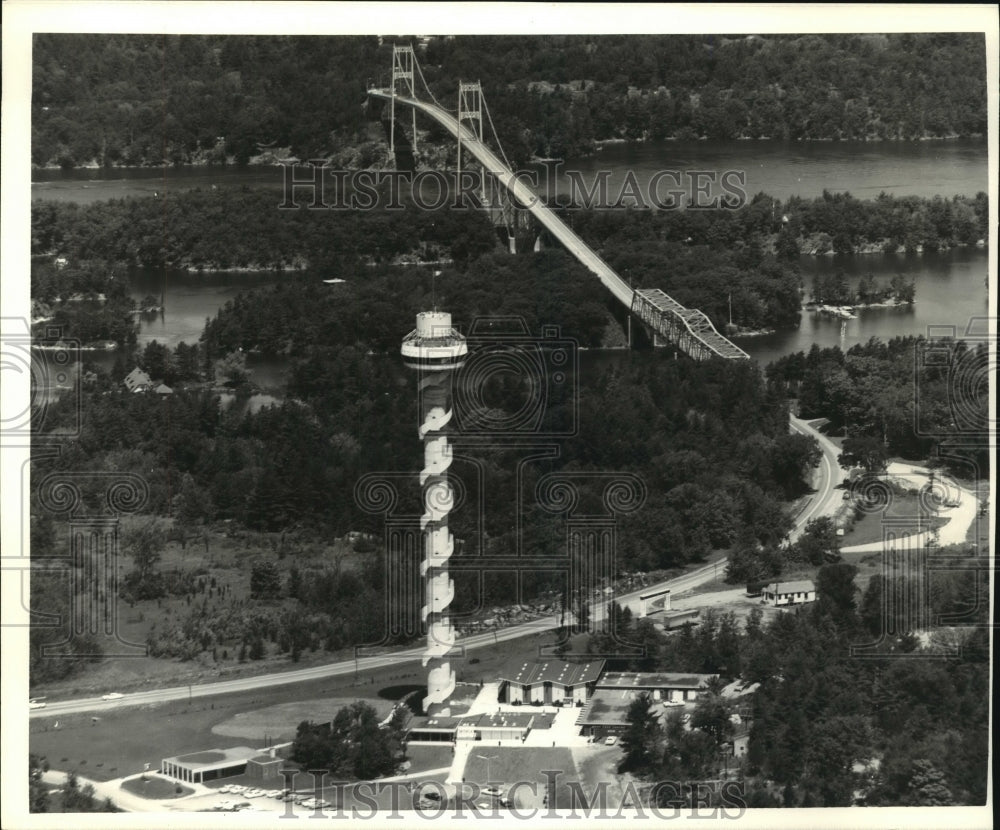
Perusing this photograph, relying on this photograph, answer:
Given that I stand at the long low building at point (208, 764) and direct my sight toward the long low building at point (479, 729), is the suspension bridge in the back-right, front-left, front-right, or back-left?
front-left

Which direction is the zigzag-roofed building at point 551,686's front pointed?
toward the camera

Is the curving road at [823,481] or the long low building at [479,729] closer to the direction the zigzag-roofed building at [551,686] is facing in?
the long low building

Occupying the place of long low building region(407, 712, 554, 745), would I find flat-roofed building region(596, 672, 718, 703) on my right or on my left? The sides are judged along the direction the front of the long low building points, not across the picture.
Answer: on my left

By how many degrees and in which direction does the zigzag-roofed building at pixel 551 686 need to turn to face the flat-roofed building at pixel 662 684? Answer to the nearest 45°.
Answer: approximately 90° to its left

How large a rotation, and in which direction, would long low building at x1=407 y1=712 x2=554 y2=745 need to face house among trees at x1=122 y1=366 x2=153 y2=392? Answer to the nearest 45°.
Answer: approximately 135° to its right

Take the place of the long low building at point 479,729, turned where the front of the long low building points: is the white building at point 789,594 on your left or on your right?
on your left

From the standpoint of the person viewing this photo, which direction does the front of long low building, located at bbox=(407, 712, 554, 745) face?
facing the viewer

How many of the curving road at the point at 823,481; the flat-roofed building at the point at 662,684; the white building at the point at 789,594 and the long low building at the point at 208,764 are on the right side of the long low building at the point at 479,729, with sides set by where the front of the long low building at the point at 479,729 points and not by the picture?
1

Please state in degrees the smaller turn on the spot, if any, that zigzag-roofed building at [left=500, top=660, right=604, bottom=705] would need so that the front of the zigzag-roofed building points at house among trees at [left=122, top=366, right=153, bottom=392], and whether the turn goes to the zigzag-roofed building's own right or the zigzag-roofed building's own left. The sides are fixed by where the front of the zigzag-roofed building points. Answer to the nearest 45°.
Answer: approximately 135° to the zigzag-roofed building's own right

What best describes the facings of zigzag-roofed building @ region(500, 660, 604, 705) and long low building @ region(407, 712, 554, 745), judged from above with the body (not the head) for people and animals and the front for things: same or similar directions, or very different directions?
same or similar directions

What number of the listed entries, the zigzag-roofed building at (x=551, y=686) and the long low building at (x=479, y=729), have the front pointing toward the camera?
2

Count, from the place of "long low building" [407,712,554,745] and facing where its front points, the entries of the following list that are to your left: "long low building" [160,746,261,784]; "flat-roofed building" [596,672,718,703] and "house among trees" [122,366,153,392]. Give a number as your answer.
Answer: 1
